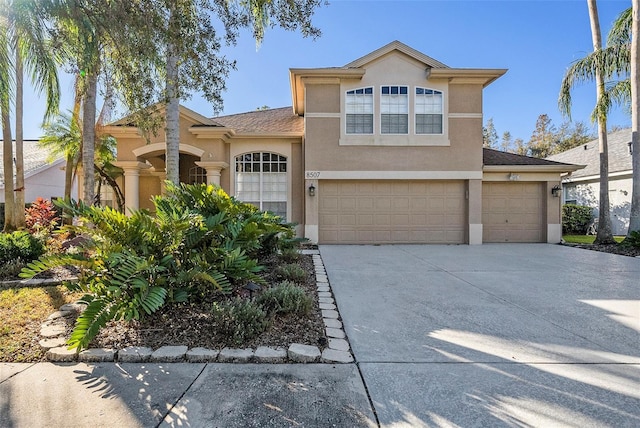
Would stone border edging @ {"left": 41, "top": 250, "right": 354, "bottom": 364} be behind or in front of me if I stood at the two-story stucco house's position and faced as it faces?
in front

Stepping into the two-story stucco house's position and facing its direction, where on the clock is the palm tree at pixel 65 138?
The palm tree is roughly at 3 o'clock from the two-story stucco house.

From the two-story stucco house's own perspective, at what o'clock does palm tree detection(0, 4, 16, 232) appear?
The palm tree is roughly at 2 o'clock from the two-story stucco house.

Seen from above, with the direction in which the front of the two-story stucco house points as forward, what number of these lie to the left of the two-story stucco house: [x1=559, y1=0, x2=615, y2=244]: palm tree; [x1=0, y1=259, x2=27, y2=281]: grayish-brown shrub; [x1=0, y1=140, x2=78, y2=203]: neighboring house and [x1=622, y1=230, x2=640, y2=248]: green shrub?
2

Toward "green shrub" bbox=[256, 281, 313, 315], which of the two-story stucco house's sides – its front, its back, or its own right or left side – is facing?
front

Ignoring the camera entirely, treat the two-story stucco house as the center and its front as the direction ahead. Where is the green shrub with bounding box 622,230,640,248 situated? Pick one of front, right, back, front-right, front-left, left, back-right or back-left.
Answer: left

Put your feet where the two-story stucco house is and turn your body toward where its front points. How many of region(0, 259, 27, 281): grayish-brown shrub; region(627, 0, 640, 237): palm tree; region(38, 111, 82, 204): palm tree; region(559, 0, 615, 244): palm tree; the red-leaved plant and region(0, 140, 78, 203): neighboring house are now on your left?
2

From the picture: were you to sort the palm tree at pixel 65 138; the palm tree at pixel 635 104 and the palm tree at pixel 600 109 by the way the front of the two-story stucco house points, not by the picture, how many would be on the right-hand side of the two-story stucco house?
1

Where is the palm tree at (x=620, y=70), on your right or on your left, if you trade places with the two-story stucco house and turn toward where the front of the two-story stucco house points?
on your left

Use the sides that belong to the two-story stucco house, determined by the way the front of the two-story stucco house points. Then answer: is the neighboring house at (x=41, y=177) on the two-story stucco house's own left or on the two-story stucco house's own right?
on the two-story stucco house's own right

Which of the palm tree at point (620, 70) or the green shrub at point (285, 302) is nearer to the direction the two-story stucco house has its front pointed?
the green shrub

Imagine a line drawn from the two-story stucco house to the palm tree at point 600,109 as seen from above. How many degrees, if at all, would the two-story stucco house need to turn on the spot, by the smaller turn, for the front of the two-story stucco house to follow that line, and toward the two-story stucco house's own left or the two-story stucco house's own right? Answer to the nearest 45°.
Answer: approximately 90° to the two-story stucco house's own left

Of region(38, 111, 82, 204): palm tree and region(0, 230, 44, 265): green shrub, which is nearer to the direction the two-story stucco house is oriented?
the green shrub
